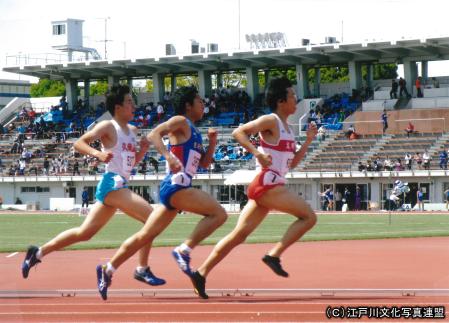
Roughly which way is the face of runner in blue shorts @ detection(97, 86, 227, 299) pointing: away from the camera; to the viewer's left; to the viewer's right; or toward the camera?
to the viewer's right

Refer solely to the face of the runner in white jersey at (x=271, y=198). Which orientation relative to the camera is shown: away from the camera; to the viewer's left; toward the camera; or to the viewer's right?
to the viewer's right

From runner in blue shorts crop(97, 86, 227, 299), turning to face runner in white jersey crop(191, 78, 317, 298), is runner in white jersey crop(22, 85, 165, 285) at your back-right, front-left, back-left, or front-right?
back-left

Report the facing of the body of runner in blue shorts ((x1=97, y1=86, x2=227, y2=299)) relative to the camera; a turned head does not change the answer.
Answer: to the viewer's right

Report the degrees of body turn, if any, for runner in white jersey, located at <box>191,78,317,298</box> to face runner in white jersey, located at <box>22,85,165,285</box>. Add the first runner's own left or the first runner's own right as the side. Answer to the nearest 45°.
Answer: approximately 180°

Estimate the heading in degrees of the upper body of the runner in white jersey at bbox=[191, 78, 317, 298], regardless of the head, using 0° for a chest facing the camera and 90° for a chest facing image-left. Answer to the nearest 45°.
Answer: approximately 270°

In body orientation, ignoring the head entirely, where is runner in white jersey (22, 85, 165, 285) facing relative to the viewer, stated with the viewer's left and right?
facing to the right of the viewer

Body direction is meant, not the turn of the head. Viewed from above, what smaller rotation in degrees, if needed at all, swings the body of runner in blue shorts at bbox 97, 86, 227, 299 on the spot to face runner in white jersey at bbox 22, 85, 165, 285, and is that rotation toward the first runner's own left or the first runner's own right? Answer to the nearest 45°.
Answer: approximately 135° to the first runner's own left

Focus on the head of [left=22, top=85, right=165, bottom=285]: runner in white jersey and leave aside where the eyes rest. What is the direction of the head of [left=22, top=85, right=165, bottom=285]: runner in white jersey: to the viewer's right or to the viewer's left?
to the viewer's right

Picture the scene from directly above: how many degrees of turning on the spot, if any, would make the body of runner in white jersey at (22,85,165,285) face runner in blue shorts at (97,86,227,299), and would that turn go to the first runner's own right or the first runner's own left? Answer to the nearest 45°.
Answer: approximately 45° to the first runner's own right
